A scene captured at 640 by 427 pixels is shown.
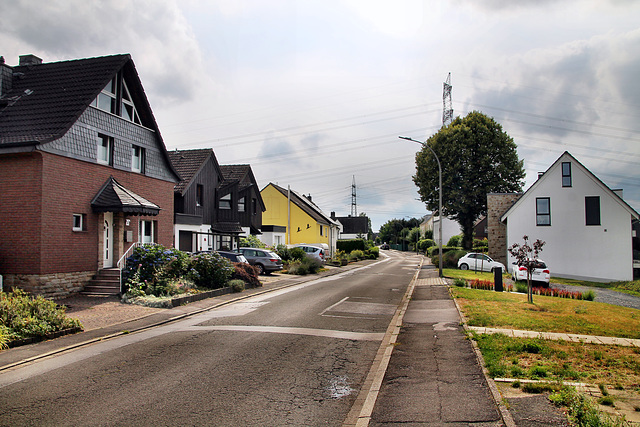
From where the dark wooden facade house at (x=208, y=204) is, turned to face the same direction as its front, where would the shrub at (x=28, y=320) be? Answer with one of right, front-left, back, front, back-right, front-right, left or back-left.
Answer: front-right

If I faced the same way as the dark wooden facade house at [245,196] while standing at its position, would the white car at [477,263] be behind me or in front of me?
in front

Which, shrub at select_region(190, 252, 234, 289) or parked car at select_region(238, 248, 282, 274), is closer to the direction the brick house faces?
the shrub

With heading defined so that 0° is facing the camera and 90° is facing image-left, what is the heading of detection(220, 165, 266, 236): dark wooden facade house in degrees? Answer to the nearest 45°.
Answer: approximately 315°

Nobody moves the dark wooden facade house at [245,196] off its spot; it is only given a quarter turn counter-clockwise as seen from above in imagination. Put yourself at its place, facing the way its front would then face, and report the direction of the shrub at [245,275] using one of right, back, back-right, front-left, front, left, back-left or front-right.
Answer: back-right

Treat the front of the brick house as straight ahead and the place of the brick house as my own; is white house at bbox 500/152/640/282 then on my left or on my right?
on my left
